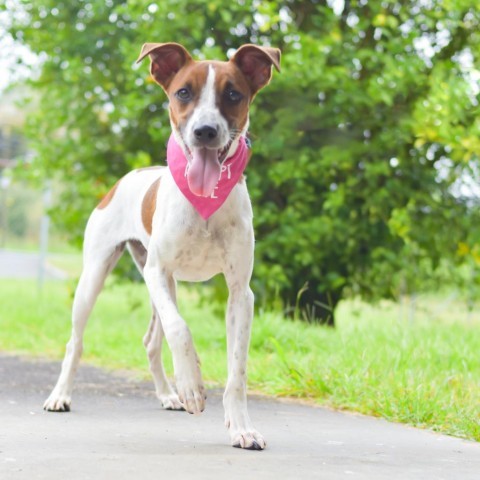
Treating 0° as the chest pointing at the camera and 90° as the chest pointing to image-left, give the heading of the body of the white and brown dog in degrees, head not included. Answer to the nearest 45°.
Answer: approximately 315°
